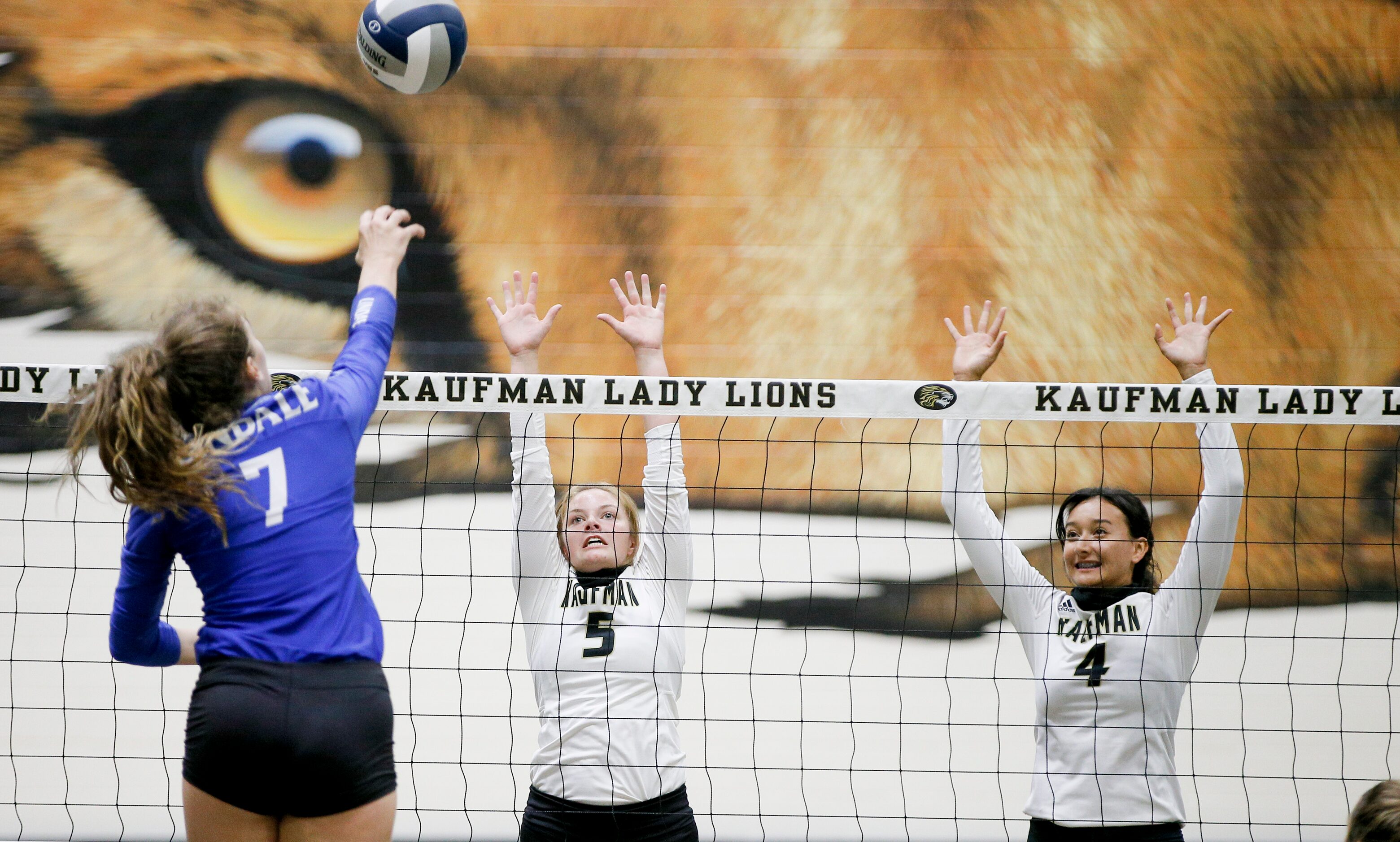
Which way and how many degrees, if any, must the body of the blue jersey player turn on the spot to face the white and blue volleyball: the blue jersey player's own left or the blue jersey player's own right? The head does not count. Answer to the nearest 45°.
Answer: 0° — they already face it

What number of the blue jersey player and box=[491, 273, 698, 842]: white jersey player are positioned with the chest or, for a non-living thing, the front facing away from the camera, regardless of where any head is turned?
1

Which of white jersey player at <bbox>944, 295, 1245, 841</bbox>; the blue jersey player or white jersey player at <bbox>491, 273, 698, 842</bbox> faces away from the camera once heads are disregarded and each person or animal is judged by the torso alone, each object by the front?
the blue jersey player

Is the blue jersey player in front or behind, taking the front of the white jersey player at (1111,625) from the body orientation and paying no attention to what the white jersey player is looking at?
in front

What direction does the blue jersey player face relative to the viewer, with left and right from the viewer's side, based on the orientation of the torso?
facing away from the viewer

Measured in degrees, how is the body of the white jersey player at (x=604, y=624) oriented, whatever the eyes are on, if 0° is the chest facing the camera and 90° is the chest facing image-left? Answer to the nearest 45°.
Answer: approximately 0°

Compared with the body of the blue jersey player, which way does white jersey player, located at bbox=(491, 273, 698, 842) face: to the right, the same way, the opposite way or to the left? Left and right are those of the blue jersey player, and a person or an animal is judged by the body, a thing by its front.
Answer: the opposite way

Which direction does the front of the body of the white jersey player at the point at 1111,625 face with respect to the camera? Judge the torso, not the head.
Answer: toward the camera
